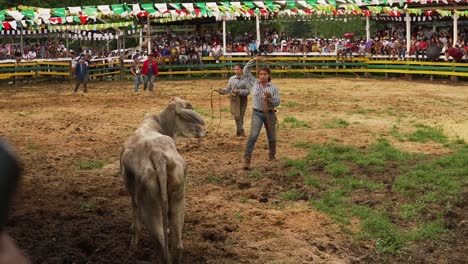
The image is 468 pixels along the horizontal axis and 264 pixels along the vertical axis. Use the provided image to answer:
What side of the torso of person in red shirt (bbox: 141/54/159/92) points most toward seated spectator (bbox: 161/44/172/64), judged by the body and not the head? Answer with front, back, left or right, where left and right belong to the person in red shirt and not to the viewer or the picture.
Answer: back

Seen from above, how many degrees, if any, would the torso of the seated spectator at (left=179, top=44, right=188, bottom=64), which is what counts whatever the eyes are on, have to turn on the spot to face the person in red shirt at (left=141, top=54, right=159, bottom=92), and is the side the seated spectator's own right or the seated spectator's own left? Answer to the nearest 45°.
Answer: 0° — they already face them

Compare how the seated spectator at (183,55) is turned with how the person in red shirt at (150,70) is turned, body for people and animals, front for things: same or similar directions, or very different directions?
same or similar directions

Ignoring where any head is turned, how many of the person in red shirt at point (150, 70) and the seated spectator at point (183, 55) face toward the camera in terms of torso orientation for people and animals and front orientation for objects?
2

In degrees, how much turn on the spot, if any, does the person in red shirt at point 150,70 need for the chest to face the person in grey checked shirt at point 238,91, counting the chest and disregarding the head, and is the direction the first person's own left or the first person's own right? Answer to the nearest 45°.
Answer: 0° — they already face them

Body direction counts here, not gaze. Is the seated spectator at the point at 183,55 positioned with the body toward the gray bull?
yes

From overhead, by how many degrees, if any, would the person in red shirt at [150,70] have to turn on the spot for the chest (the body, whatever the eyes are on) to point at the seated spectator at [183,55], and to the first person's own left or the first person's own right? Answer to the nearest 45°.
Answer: approximately 180°

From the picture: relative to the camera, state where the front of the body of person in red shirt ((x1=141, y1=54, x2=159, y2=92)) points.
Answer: toward the camera

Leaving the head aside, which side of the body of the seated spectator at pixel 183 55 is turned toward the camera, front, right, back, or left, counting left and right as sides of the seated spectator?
front

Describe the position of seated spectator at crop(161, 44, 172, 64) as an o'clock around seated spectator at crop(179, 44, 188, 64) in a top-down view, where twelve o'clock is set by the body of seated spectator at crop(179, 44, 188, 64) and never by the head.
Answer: seated spectator at crop(161, 44, 172, 64) is roughly at 3 o'clock from seated spectator at crop(179, 44, 188, 64).
